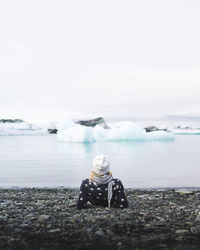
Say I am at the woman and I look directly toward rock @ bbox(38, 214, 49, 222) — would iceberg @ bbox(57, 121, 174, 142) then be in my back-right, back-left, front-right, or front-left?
back-right

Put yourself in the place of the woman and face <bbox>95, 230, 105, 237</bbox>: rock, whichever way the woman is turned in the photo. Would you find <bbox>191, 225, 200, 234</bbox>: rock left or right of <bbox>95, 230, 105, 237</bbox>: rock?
left

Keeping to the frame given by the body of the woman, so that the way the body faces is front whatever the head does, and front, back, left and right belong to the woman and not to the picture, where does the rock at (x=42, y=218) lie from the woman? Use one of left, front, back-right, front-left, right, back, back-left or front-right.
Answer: back-left

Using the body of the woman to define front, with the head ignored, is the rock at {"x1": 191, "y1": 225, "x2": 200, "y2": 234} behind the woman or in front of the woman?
behind

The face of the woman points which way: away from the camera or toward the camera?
away from the camera

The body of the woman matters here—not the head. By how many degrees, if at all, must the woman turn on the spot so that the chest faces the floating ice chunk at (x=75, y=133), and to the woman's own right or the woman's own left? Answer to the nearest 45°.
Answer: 0° — they already face it

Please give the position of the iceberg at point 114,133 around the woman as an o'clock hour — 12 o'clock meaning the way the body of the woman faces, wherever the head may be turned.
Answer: The iceberg is roughly at 12 o'clock from the woman.

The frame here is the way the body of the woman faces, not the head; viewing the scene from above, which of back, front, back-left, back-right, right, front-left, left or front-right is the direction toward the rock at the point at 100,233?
back

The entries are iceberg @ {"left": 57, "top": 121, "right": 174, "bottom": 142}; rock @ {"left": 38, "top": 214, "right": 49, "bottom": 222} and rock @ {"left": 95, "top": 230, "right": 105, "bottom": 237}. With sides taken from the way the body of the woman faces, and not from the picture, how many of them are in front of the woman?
1

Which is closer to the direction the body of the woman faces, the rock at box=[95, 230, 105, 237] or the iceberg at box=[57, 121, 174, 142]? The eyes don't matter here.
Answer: the iceberg

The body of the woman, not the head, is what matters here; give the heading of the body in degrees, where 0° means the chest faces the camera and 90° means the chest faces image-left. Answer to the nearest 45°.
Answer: approximately 180°

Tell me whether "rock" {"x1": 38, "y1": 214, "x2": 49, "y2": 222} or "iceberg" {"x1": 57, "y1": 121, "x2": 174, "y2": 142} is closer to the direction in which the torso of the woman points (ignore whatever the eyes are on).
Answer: the iceberg
